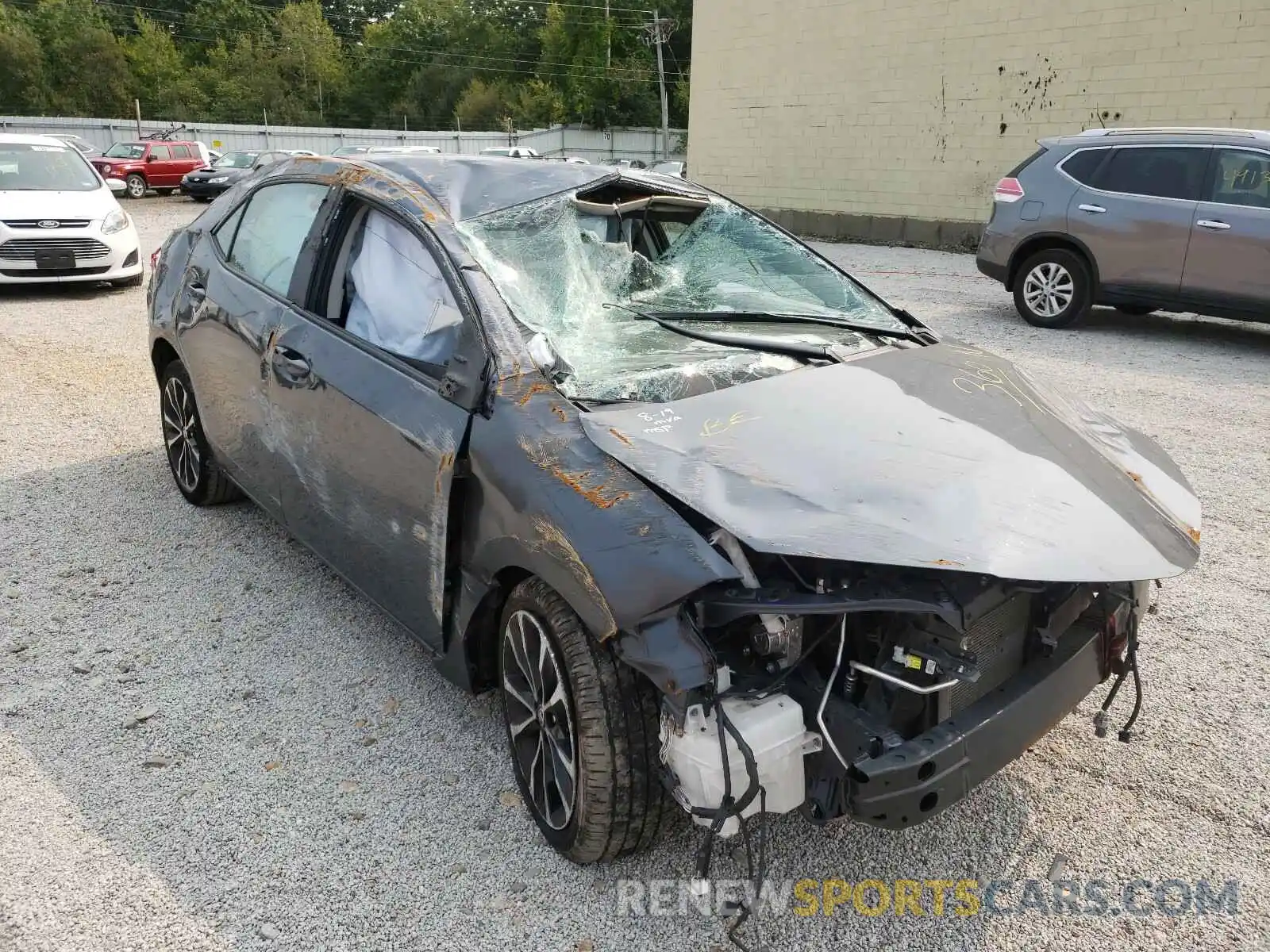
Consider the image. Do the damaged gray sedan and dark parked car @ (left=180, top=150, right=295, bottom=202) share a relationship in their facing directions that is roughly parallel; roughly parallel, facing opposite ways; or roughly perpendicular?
roughly perpendicular

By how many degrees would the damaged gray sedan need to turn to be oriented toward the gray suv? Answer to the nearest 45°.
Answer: approximately 90° to its left

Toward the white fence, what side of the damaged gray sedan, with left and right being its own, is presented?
back

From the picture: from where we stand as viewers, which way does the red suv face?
facing the viewer and to the left of the viewer

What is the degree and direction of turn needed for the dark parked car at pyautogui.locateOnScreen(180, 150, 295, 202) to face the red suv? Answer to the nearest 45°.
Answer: approximately 90° to its right

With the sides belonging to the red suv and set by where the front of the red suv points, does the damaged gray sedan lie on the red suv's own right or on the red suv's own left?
on the red suv's own left

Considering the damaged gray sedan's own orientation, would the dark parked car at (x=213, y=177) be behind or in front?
behind

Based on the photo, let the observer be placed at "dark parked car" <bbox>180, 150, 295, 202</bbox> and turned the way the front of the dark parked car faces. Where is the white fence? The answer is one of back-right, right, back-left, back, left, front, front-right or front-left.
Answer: back-right

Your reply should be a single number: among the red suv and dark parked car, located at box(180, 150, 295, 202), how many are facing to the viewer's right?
0

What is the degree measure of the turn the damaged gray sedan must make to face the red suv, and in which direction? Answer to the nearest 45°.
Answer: approximately 180°

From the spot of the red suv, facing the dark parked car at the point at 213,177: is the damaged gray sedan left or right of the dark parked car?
right

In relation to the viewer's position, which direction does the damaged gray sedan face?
facing the viewer and to the right of the viewer
